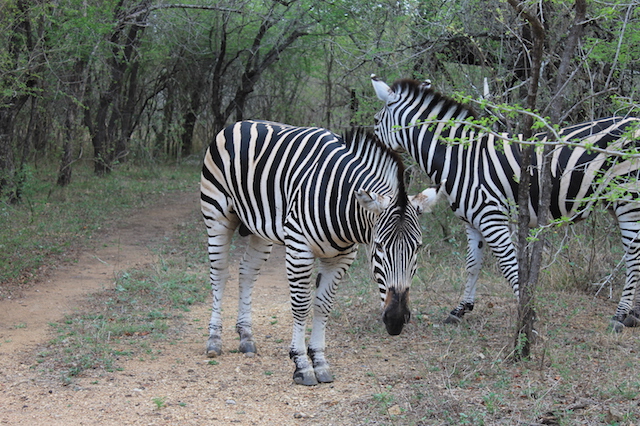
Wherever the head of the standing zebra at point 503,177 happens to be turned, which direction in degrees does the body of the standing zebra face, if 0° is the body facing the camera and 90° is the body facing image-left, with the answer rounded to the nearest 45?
approximately 90°

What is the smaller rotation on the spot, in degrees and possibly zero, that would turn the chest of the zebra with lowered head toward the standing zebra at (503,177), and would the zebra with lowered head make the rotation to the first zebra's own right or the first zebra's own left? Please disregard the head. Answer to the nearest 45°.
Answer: approximately 90° to the first zebra's own left

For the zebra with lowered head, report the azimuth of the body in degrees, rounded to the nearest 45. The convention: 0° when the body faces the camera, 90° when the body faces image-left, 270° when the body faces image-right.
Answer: approximately 315°

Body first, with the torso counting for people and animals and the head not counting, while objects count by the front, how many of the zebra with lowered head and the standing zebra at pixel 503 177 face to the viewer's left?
1

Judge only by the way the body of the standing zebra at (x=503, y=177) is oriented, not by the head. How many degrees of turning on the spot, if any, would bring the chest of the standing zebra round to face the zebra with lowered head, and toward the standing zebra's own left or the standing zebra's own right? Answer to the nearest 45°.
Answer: approximately 45° to the standing zebra's own left

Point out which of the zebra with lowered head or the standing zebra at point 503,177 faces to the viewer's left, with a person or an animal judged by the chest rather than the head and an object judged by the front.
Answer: the standing zebra
